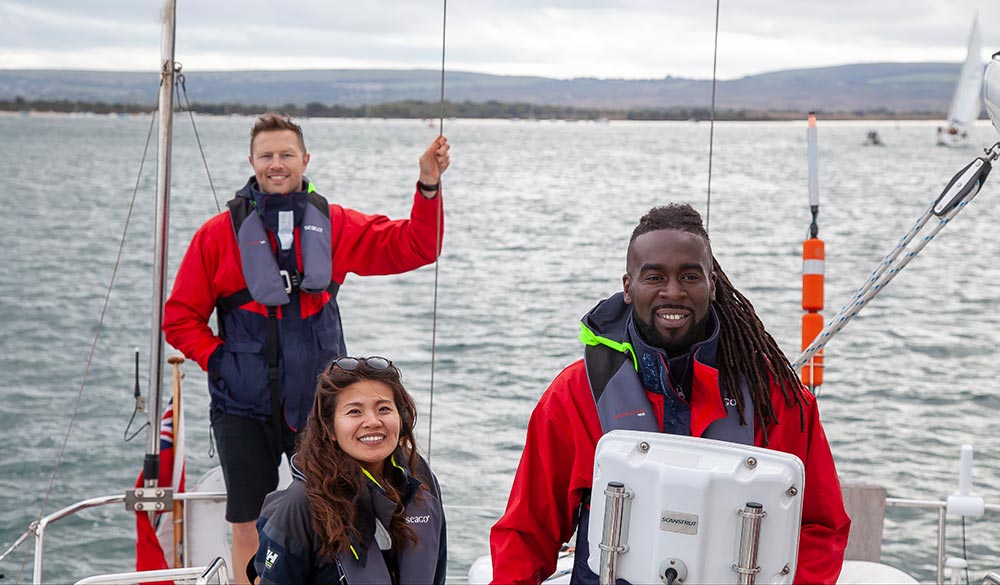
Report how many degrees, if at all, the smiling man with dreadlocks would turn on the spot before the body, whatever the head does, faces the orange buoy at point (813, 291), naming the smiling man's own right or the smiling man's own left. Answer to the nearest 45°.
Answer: approximately 180°

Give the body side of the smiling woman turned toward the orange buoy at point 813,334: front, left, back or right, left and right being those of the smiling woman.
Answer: left

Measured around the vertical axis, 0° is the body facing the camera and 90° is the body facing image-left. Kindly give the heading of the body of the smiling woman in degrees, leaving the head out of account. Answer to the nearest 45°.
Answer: approximately 315°

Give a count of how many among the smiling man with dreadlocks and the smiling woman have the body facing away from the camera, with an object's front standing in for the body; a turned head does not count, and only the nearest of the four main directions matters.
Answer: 0

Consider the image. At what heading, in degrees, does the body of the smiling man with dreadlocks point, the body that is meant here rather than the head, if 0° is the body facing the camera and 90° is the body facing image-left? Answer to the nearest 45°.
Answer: approximately 0°
